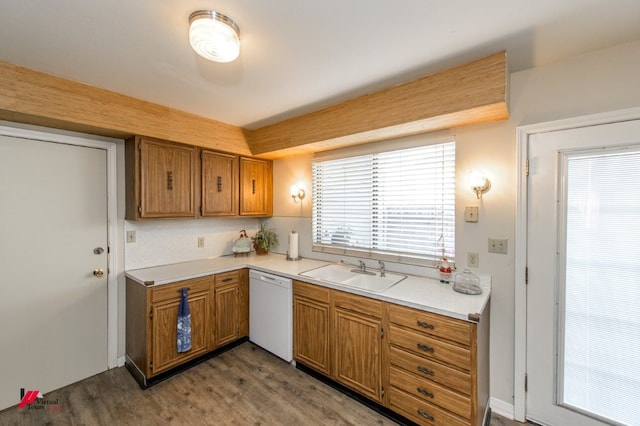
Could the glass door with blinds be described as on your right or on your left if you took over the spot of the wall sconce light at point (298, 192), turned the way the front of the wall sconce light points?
on your left

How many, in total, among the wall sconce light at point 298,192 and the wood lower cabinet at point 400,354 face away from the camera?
0

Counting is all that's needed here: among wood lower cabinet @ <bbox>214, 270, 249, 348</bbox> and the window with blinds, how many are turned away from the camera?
0

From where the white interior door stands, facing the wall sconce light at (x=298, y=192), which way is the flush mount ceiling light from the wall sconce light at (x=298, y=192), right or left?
right

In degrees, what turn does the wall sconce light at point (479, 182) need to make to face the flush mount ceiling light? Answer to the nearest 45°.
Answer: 0° — it already faces it

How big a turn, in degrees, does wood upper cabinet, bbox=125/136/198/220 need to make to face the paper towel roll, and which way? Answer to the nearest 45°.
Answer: approximately 45° to its left

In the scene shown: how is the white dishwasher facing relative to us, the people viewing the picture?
facing the viewer and to the left of the viewer

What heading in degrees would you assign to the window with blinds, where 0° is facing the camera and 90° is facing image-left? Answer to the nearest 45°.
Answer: approximately 45°

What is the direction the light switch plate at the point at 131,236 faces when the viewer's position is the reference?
facing the viewer
